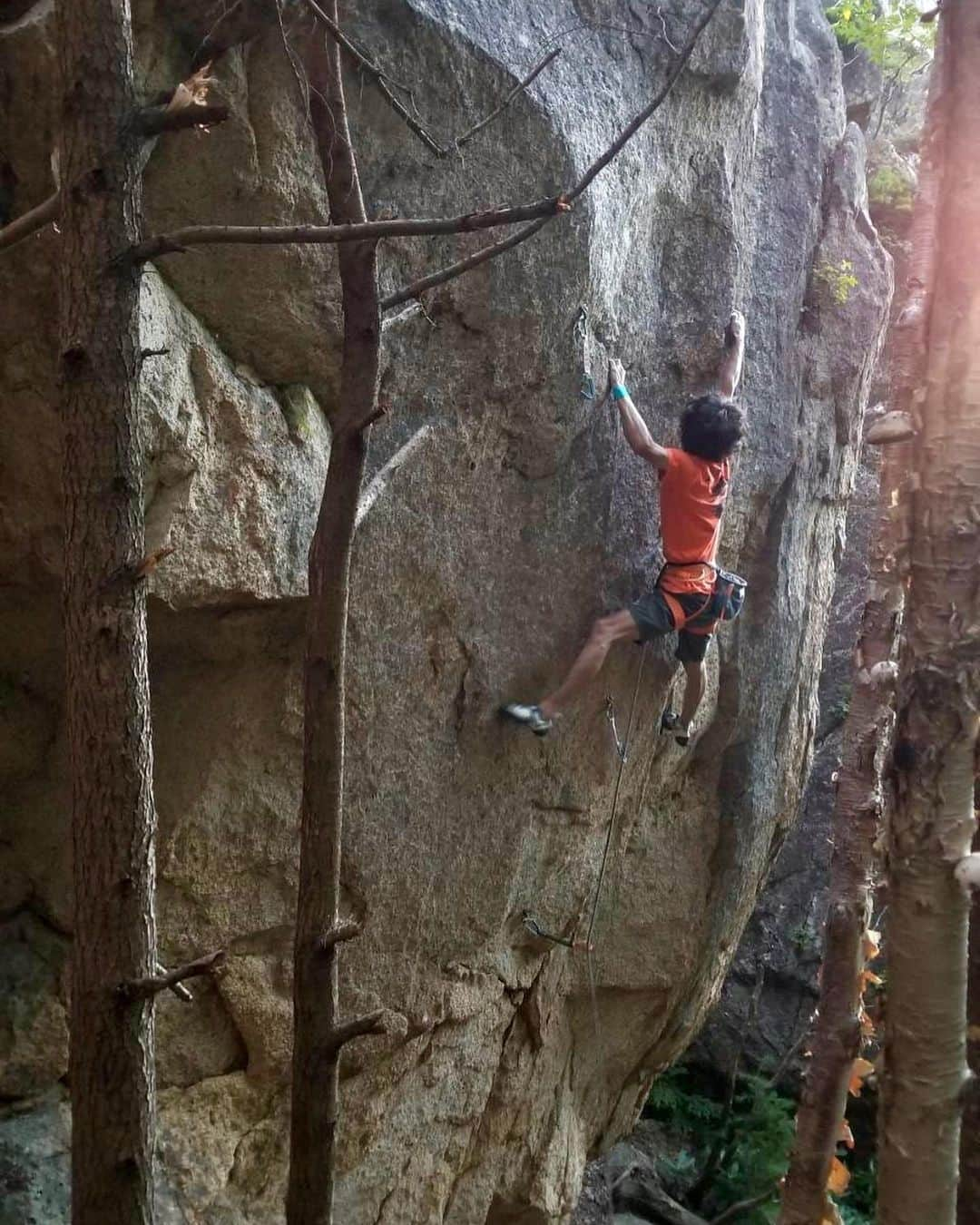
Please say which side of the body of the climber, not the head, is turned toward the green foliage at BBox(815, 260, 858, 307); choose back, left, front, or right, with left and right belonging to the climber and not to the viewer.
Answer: right

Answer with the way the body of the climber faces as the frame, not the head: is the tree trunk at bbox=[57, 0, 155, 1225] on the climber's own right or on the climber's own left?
on the climber's own left

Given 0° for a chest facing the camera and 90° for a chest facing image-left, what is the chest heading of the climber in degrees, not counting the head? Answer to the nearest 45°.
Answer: approximately 135°

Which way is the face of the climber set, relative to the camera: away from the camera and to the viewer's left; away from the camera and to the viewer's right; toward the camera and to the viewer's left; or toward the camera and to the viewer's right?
away from the camera and to the viewer's right
